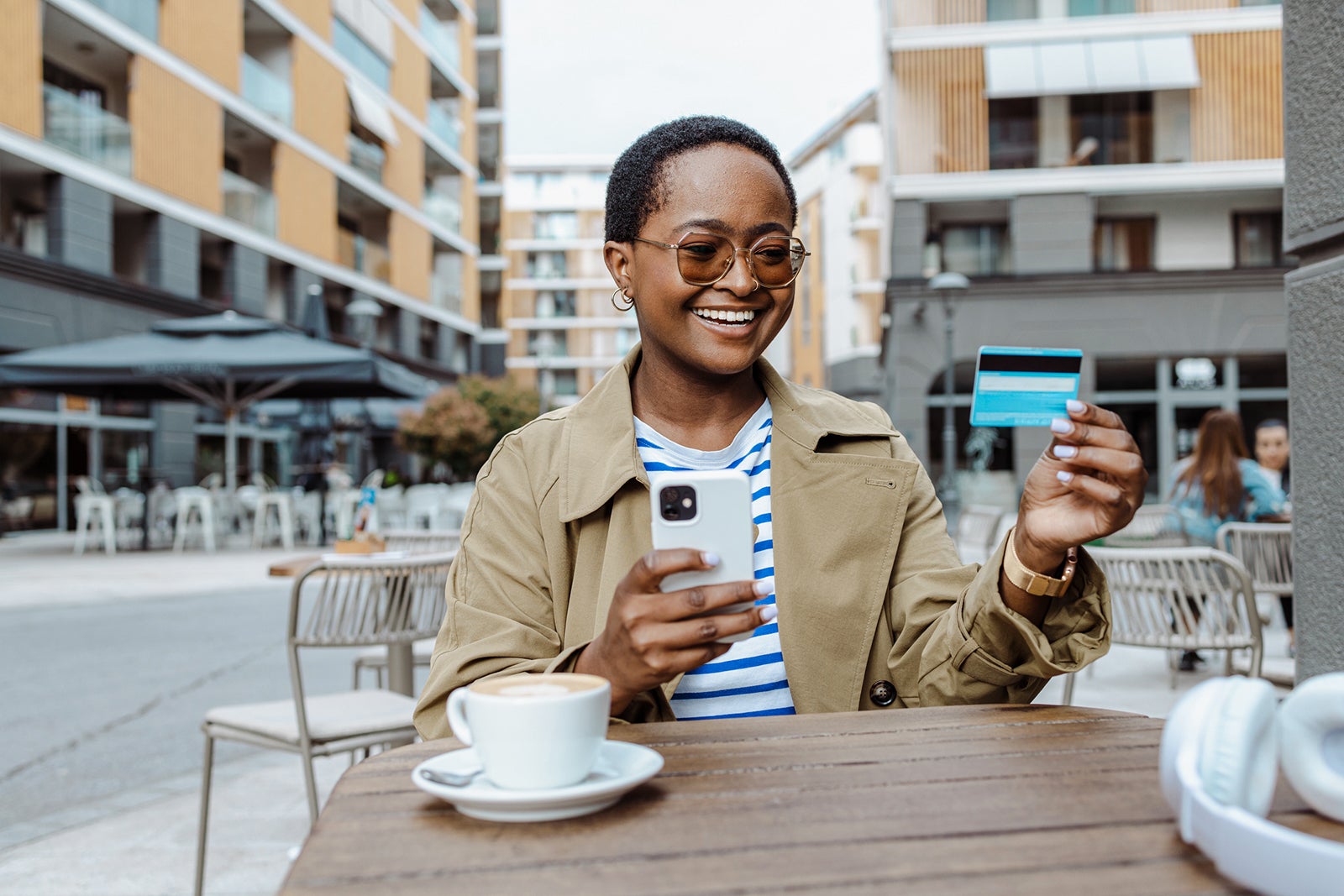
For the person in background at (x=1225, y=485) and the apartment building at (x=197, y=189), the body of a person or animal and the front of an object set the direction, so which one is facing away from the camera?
the person in background

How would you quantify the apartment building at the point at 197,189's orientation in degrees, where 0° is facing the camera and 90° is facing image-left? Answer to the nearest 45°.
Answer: approximately 315°

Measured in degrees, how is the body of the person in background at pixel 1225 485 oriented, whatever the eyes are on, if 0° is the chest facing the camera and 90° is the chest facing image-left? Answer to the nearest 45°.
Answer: approximately 180°

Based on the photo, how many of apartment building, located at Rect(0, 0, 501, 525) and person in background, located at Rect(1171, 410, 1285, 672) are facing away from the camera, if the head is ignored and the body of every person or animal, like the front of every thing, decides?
1

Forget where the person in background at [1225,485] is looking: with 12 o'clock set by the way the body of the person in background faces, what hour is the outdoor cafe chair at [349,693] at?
The outdoor cafe chair is roughly at 7 o'clock from the person in background.

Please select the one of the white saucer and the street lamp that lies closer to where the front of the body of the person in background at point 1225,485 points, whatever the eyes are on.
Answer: the street lamp

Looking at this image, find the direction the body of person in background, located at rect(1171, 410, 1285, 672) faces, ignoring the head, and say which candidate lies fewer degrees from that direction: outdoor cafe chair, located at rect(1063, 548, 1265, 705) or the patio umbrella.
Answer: the patio umbrella

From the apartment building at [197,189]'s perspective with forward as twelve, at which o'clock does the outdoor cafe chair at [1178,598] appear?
The outdoor cafe chair is roughly at 1 o'clock from the apartment building.

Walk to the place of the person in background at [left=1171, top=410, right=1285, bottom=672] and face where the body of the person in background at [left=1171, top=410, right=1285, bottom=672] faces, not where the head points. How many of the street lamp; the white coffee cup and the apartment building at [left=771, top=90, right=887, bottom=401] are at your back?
1

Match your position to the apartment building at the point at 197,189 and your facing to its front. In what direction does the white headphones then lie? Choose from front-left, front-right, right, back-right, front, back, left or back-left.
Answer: front-right

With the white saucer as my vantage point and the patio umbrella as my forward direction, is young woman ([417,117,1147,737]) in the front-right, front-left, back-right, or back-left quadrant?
front-right

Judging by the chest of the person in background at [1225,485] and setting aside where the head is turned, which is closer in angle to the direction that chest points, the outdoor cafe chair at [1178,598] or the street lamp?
the street lamp

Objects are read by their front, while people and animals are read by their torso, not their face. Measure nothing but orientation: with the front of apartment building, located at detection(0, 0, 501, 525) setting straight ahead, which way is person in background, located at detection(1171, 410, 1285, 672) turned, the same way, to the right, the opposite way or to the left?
to the left

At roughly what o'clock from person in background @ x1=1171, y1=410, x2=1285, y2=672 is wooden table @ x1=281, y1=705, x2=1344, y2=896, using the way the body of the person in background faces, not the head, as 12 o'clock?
The wooden table is roughly at 6 o'clock from the person in background.

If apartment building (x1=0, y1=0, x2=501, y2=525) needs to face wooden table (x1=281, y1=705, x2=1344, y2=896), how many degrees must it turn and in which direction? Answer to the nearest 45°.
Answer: approximately 45° to its right
